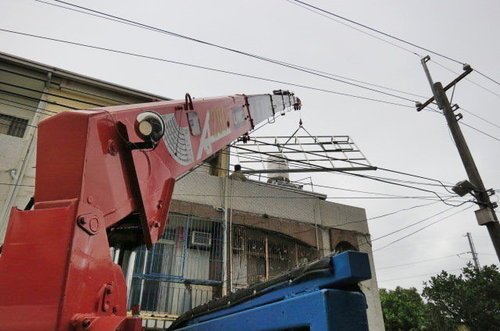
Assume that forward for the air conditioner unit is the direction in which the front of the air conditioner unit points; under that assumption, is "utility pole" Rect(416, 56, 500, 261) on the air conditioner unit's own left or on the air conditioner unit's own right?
on the air conditioner unit's own left

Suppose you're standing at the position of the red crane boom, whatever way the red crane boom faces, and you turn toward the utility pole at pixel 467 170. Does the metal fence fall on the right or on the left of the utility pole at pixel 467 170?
left

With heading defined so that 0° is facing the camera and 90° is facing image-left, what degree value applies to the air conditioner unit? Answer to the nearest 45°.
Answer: approximately 0°

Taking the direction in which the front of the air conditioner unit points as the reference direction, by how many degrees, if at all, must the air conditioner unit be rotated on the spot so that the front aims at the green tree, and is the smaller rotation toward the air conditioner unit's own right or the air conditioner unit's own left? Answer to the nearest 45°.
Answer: approximately 135° to the air conditioner unit's own left

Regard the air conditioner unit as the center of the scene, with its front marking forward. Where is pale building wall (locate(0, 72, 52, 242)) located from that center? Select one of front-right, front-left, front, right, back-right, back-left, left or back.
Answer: right

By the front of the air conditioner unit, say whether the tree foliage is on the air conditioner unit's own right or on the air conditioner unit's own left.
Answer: on the air conditioner unit's own left

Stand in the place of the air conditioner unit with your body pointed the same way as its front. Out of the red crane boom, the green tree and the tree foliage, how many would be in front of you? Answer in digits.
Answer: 1

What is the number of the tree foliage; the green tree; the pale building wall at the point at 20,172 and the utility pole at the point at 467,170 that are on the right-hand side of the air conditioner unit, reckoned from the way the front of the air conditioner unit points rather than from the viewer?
1

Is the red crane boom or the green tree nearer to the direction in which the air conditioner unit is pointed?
the red crane boom

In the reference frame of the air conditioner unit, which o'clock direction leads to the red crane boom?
The red crane boom is roughly at 12 o'clock from the air conditioner unit.
